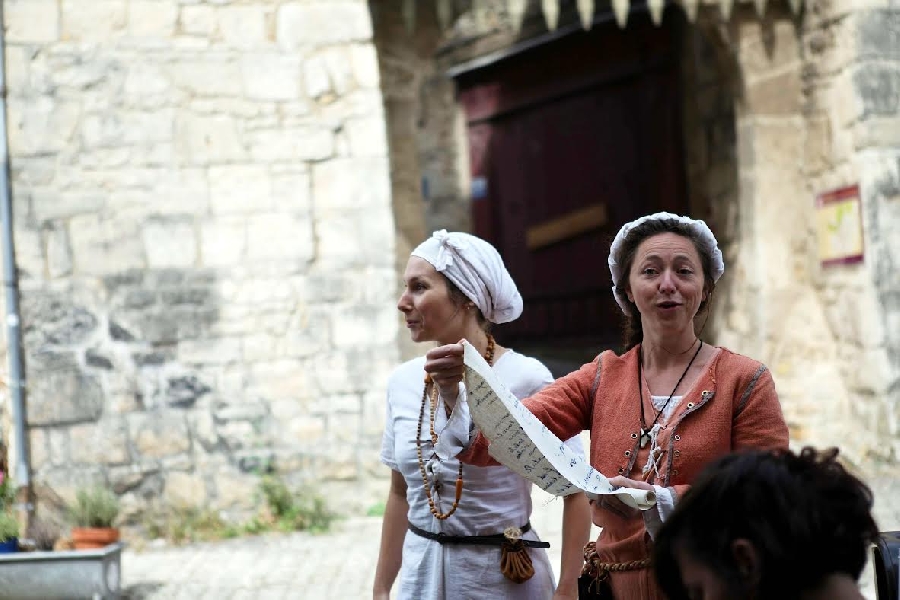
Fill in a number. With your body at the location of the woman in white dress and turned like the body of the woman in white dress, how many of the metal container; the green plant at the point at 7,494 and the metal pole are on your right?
3

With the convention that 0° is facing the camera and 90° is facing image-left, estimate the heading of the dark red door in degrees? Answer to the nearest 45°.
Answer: approximately 45°

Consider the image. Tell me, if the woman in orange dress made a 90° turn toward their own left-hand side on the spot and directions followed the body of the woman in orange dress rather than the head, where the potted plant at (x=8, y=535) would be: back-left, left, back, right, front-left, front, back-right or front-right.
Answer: back-left

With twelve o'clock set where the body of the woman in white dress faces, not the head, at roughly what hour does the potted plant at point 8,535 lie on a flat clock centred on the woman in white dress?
The potted plant is roughly at 3 o'clock from the woman in white dress.

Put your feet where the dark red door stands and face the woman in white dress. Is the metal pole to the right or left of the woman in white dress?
right

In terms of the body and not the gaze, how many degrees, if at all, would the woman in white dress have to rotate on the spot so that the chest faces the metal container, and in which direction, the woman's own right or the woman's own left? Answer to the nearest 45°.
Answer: approximately 90° to the woman's own right

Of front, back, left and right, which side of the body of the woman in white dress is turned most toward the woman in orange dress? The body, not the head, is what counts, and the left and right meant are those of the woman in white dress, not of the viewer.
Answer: left

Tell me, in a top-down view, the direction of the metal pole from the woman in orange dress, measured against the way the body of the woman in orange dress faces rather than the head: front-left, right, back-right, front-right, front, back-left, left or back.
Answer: back-right

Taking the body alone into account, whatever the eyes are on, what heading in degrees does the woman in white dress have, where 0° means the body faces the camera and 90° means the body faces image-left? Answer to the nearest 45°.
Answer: approximately 45°

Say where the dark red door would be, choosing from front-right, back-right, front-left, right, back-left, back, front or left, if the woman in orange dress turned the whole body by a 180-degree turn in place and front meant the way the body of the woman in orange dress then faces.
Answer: front
